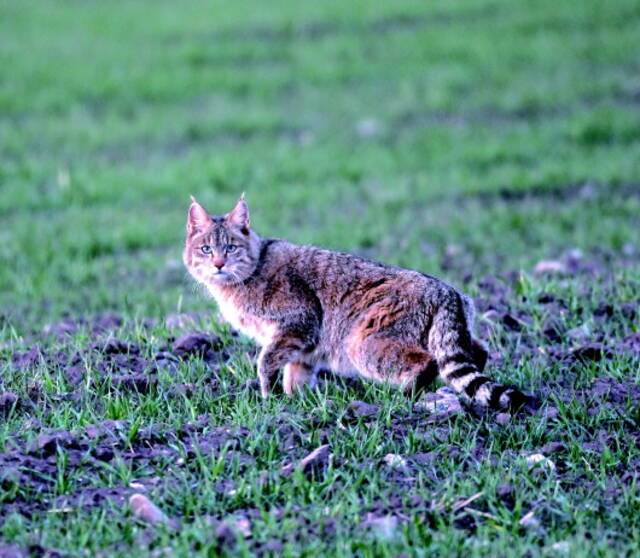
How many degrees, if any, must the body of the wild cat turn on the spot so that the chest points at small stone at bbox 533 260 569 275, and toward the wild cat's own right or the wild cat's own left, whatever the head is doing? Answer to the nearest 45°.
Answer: approximately 135° to the wild cat's own right

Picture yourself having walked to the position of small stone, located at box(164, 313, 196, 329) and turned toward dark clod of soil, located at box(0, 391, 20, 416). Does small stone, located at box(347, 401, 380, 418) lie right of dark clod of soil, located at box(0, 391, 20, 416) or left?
left

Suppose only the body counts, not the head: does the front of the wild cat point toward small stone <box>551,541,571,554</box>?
no

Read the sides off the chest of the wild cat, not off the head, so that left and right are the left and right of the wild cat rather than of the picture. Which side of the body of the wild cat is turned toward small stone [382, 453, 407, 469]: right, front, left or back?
left

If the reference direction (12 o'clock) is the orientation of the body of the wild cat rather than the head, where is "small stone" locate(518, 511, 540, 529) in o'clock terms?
The small stone is roughly at 8 o'clock from the wild cat.

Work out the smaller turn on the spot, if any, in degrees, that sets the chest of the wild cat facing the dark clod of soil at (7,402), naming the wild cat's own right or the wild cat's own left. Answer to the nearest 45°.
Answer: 0° — it already faces it

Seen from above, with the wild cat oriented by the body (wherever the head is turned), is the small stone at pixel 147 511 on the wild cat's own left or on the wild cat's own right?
on the wild cat's own left

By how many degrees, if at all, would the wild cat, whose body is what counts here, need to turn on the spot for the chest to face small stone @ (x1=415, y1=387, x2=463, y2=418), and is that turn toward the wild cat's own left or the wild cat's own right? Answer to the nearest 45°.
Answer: approximately 135° to the wild cat's own left

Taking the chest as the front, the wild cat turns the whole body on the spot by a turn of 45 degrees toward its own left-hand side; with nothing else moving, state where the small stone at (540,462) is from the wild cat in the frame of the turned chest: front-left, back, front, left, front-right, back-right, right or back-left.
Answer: left

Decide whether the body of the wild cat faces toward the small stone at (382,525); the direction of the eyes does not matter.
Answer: no

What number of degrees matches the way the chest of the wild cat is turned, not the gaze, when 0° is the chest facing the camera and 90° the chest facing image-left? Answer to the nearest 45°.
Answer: approximately 90°

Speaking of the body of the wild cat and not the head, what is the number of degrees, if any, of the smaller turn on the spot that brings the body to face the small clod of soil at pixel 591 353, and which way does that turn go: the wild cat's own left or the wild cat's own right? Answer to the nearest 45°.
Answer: approximately 180°

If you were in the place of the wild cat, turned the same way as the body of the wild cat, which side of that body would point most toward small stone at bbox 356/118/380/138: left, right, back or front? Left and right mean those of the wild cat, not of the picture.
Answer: right

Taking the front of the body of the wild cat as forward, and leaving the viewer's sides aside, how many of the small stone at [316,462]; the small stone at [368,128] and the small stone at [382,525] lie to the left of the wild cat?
2
